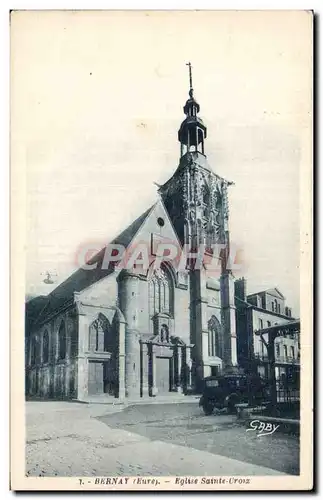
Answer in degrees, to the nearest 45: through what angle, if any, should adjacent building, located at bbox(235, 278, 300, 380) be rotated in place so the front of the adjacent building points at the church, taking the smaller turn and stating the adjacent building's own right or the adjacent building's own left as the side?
approximately 135° to the adjacent building's own right

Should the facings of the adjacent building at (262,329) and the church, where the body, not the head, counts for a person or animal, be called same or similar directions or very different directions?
same or similar directions

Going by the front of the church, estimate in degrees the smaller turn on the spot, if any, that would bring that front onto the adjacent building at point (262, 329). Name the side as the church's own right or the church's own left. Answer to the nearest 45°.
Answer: approximately 45° to the church's own left

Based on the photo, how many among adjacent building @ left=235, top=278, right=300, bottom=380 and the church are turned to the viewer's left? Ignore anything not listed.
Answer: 0

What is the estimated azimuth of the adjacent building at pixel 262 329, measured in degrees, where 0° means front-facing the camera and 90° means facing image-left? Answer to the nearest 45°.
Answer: approximately 315°
